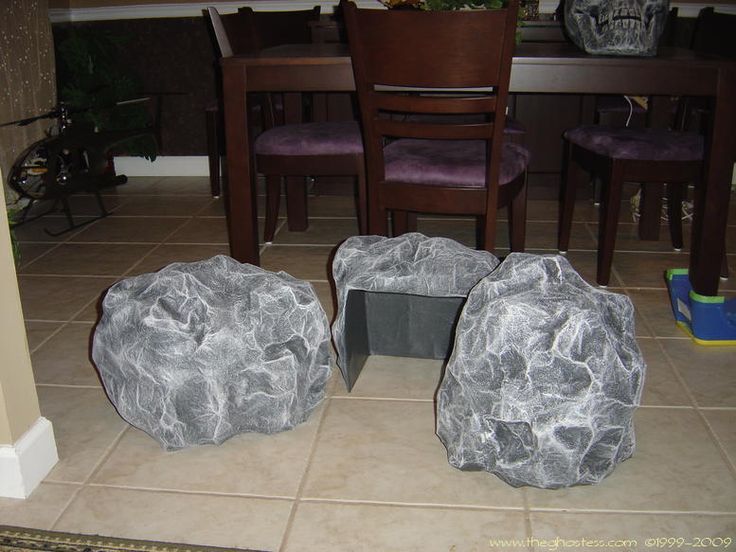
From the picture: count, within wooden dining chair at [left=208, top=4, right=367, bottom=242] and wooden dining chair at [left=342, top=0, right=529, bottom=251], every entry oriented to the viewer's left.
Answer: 0

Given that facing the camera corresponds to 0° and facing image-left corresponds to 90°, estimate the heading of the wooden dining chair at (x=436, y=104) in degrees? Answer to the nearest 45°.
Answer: approximately 225°

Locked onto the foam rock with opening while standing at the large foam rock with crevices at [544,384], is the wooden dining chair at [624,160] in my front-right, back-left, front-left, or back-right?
front-right

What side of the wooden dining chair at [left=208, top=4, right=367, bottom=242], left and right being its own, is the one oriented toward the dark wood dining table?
front

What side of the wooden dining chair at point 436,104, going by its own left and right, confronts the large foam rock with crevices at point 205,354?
back

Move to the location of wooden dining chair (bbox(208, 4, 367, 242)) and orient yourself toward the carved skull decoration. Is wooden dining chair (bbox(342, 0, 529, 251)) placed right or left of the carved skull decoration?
right
